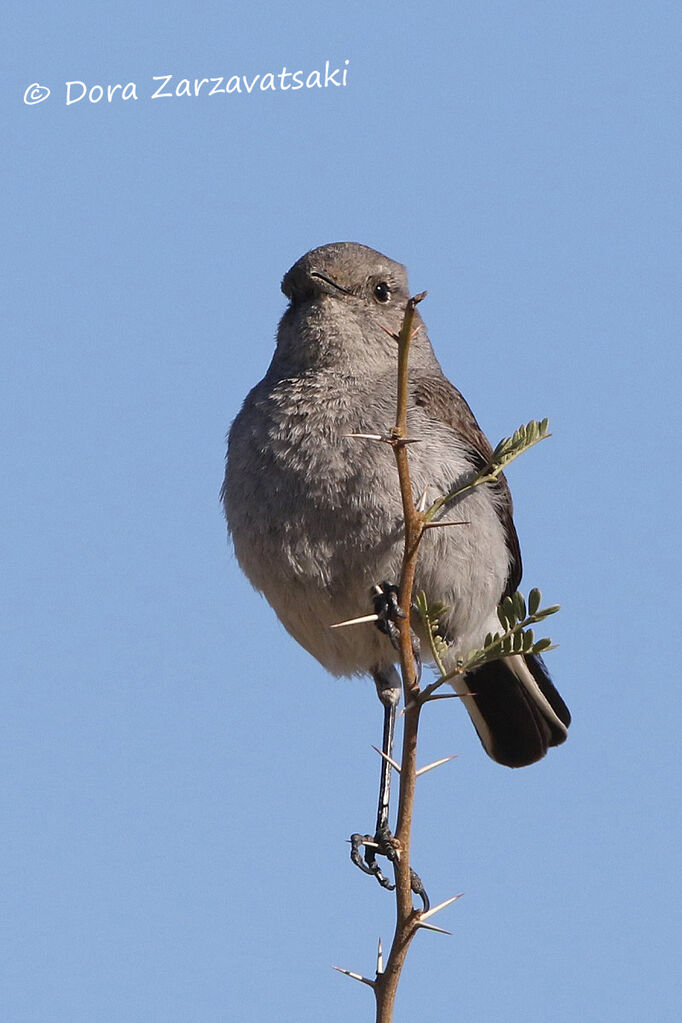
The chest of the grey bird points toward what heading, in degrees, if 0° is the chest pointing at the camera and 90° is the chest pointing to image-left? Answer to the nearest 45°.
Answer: approximately 45°
